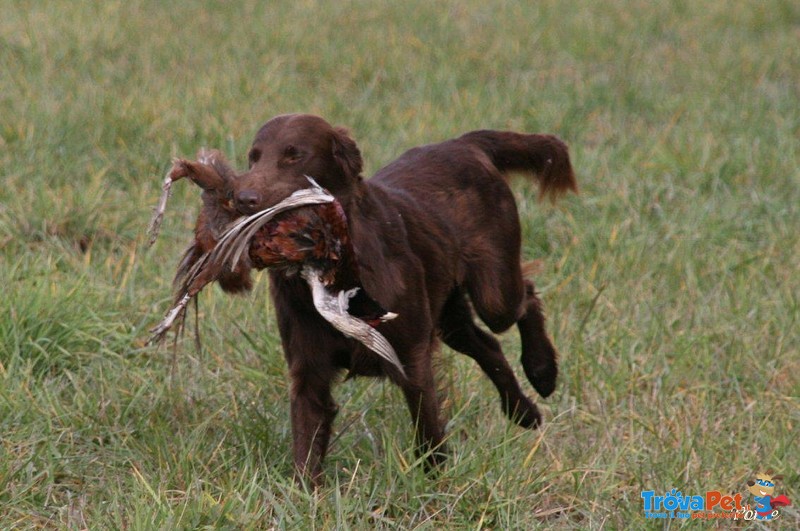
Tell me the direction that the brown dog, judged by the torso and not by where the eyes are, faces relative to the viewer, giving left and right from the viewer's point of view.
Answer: facing the viewer and to the left of the viewer
